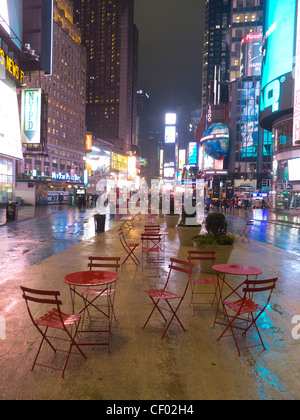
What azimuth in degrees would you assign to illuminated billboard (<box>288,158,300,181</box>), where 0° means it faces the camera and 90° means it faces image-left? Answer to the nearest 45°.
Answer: approximately 45°

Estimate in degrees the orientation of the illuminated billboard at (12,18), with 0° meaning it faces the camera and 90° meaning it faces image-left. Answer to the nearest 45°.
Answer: approximately 315°

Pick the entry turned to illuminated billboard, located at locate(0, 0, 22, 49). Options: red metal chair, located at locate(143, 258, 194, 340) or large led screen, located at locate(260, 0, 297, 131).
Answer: the large led screen

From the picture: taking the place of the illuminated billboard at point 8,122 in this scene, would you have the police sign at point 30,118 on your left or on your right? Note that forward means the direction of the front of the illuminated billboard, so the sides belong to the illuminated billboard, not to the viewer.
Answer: on your left

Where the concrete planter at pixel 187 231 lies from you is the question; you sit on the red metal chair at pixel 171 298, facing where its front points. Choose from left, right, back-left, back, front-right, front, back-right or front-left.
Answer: back-right

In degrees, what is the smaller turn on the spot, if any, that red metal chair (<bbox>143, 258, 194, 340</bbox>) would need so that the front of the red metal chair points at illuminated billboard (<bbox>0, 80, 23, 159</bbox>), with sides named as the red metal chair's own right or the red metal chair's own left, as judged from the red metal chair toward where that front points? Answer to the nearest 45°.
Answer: approximately 90° to the red metal chair's own right
